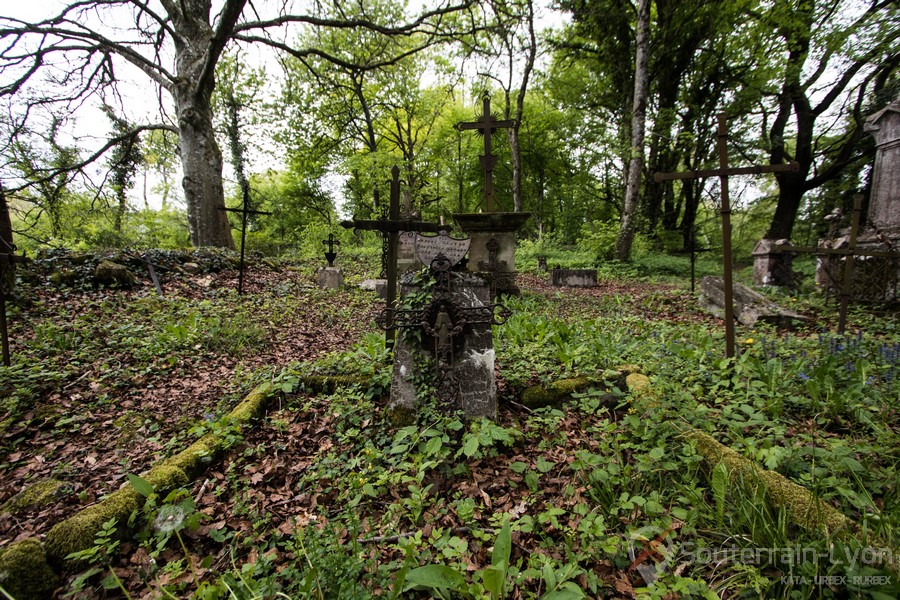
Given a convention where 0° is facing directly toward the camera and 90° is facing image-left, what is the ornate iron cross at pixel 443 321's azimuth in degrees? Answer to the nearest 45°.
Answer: approximately 0°

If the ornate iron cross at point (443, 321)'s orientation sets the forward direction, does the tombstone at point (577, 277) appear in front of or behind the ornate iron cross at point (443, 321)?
behind

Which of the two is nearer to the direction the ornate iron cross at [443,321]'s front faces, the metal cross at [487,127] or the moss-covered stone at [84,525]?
the moss-covered stone

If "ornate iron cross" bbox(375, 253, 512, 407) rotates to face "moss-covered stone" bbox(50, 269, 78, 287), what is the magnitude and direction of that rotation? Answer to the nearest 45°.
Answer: approximately 135° to its right

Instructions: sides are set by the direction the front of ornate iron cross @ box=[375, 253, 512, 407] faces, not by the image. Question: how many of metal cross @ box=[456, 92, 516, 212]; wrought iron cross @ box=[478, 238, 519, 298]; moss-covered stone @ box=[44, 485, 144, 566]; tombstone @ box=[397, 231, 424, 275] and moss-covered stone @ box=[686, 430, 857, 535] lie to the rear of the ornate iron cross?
3

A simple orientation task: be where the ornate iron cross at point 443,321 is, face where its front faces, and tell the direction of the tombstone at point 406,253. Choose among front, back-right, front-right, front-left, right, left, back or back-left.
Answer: back

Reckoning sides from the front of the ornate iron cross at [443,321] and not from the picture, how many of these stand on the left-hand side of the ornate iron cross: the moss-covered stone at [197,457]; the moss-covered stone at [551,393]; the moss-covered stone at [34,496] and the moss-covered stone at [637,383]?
2

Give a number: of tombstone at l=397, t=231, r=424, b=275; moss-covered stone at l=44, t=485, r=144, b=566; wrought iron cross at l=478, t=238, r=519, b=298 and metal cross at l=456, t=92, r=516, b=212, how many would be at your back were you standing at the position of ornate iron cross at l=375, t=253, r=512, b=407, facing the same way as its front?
3

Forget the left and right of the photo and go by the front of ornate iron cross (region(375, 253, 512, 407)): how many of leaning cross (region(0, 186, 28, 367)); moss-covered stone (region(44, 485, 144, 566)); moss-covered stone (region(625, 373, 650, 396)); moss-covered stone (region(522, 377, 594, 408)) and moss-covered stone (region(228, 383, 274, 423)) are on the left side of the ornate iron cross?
2

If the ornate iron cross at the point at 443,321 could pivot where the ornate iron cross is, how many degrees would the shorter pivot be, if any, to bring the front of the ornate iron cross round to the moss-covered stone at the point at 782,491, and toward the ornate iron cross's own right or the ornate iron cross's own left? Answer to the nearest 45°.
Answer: approximately 45° to the ornate iron cross's own left

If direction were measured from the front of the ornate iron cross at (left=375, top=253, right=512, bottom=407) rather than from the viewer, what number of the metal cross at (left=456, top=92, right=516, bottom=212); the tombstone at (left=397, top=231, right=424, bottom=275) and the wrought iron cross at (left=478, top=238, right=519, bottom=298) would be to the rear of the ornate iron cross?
3

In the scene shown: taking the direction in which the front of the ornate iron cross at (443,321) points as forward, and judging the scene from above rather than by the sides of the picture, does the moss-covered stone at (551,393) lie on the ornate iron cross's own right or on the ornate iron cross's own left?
on the ornate iron cross's own left

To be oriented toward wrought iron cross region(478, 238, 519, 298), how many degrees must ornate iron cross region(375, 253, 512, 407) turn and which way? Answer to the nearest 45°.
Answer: approximately 180°

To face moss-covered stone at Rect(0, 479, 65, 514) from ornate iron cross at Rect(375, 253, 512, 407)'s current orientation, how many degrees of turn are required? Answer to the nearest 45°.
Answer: approximately 90° to its right

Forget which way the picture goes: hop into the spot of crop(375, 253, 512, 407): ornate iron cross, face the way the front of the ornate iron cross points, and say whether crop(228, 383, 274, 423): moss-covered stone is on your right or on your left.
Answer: on your right

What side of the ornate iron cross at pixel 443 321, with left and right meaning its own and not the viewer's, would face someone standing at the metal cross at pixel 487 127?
back
